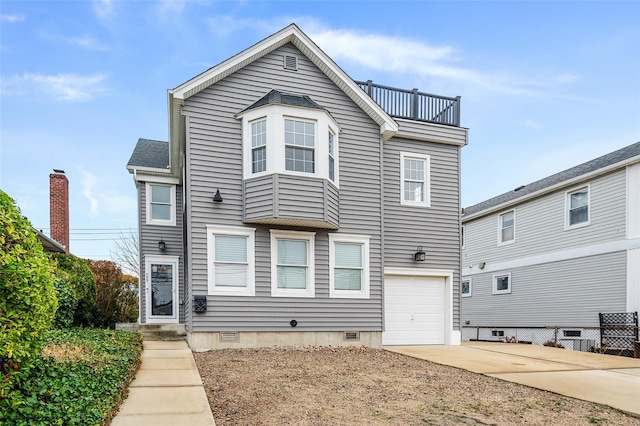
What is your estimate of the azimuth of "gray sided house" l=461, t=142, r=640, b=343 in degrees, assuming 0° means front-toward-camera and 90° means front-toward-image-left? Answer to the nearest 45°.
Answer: approximately 315°

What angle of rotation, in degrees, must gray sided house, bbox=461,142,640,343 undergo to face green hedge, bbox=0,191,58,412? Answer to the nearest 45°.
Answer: approximately 45° to its right

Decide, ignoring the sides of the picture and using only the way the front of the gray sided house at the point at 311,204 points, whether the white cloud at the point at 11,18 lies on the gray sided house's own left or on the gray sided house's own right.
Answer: on the gray sided house's own right
